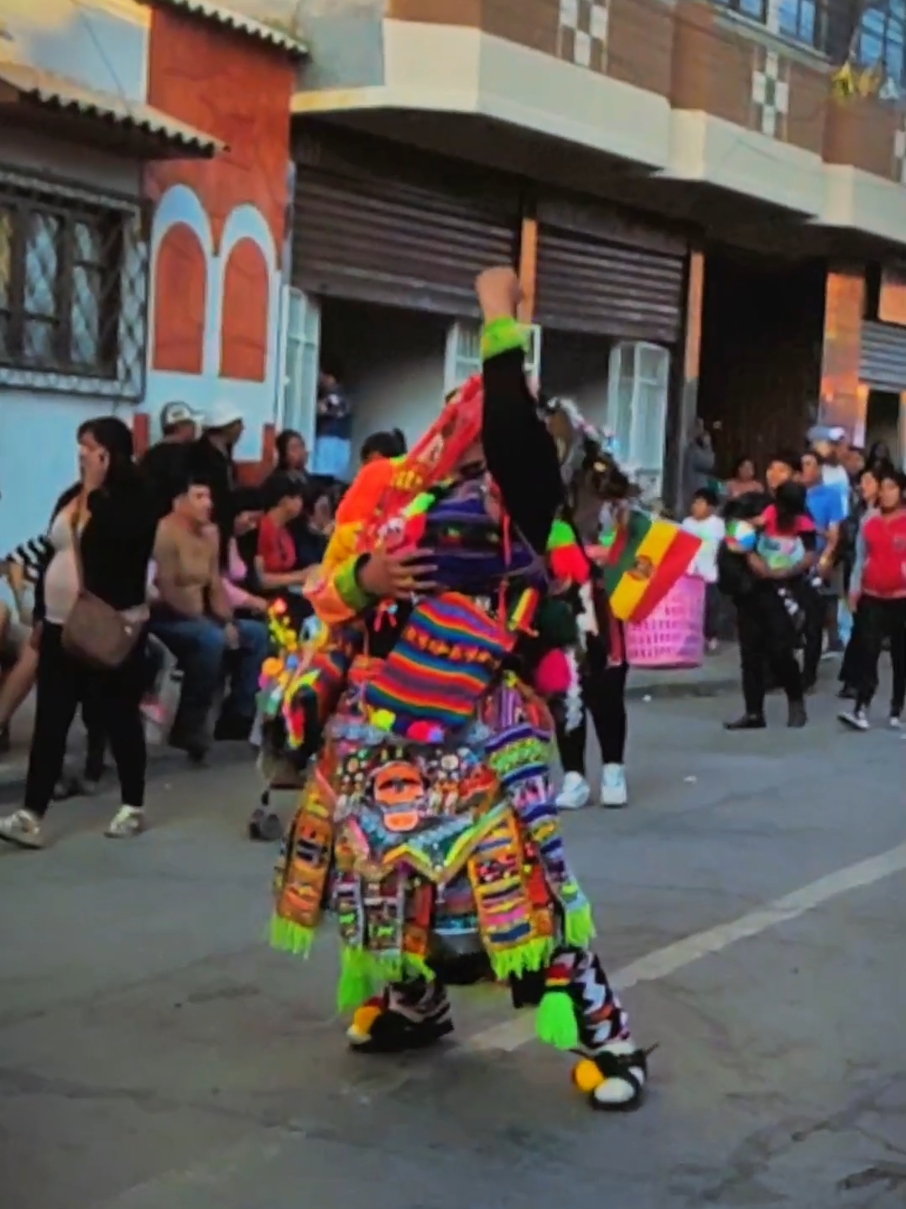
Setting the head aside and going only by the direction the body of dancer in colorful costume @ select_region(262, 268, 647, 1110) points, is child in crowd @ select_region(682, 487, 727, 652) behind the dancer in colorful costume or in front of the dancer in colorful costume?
behind

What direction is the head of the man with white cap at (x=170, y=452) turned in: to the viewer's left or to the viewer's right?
to the viewer's right

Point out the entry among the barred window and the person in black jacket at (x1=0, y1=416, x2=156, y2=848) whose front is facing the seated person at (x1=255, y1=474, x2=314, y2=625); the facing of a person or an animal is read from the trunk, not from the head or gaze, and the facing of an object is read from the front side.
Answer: the barred window

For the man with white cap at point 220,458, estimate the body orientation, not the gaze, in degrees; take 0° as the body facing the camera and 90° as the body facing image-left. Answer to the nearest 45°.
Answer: approximately 315°

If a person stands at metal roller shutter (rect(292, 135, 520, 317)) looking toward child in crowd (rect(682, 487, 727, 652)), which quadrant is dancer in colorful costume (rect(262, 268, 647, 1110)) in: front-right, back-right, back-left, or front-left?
back-right

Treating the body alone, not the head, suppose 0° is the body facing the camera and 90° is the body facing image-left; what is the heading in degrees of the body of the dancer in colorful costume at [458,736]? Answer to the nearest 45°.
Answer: approximately 0°

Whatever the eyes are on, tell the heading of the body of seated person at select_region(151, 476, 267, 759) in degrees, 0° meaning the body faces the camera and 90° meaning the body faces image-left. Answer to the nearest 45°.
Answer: approximately 315°

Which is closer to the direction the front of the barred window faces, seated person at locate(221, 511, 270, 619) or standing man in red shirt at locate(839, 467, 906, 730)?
the seated person
